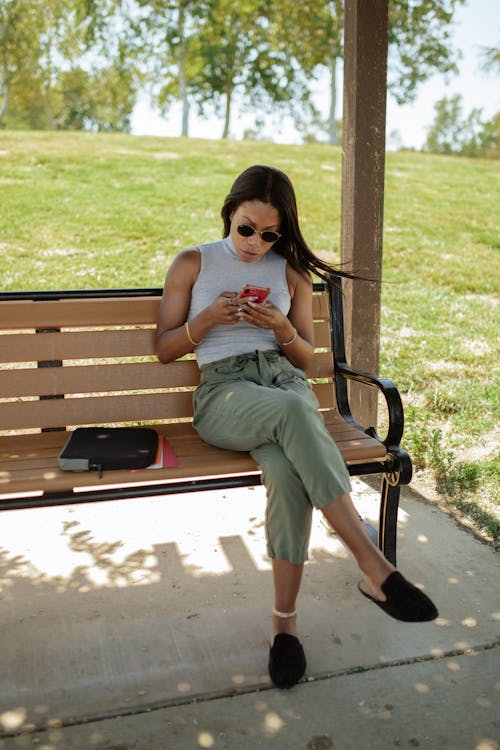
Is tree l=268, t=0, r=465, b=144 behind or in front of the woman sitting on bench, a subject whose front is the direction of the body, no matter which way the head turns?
behind

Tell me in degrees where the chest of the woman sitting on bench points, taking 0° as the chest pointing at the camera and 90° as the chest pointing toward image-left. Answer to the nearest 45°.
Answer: approximately 0°

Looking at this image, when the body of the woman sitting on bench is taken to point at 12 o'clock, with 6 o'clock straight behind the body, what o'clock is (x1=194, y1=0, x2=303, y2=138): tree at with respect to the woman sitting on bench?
The tree is roughly at 6 o'clock from the woman sitting on bench.

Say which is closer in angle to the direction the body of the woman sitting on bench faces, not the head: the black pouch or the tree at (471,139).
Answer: the black pouch

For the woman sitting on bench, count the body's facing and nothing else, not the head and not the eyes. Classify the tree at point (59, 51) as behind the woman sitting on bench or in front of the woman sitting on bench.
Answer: behind

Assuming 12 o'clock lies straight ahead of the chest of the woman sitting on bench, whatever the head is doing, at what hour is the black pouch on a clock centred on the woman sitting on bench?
The black pouch is roughly at 2 o'clock from the woman sitting on bench.

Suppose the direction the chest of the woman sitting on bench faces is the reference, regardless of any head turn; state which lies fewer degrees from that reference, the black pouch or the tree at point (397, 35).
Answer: the black pouch

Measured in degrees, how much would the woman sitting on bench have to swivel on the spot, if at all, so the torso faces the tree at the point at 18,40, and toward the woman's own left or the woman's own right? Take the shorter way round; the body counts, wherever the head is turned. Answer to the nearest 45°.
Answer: approximately 180°
